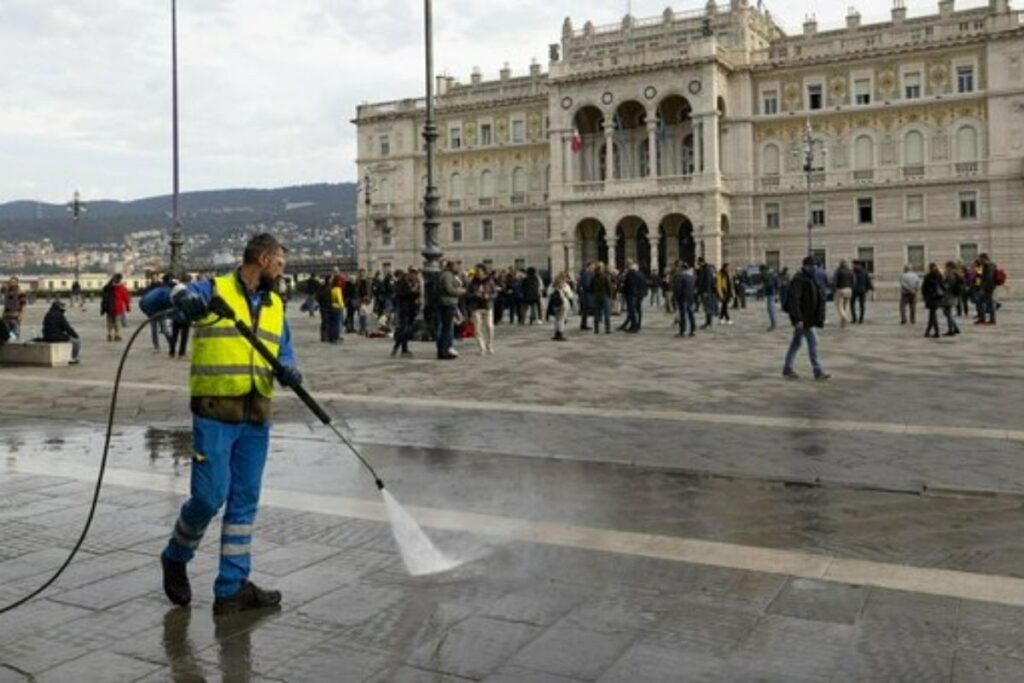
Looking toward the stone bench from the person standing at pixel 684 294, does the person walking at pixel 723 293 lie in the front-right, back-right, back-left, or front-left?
back-right

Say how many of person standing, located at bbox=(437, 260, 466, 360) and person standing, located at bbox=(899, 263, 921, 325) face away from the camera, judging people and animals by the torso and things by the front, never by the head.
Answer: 1

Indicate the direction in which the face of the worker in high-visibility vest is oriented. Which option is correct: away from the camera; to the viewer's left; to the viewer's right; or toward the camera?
to the viewer's right
